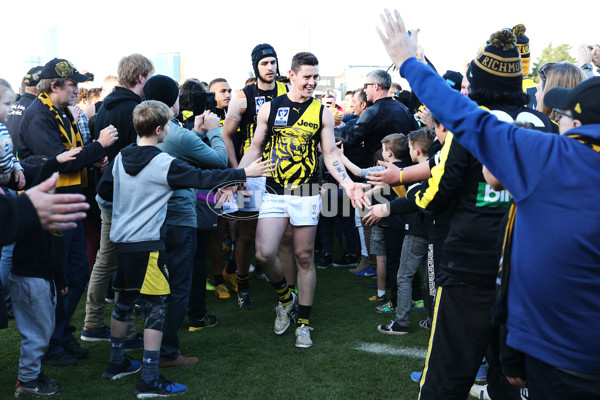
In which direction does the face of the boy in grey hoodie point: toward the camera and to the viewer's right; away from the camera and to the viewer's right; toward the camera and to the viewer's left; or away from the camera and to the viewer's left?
away from the camera and to the viewer's right

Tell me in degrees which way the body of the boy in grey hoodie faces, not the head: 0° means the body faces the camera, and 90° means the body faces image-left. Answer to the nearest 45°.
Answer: approximately 225°

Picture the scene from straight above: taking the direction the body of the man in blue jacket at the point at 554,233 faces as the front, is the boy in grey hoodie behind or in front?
in front

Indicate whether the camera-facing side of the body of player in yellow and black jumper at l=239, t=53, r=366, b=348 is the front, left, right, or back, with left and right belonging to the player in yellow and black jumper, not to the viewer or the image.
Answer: front

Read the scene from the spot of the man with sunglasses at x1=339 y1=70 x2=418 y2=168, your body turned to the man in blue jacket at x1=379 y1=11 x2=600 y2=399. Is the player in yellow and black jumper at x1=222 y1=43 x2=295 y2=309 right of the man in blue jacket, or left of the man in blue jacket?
right

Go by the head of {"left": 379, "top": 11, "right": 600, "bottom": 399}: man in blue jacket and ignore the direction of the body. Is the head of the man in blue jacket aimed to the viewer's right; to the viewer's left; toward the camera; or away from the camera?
to the viewer's left

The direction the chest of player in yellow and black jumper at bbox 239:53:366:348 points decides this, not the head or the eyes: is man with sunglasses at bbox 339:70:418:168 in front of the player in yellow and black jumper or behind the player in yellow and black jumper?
behind

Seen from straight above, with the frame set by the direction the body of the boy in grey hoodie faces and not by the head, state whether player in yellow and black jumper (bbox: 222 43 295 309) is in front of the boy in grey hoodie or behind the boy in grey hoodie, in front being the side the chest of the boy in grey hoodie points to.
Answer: in front

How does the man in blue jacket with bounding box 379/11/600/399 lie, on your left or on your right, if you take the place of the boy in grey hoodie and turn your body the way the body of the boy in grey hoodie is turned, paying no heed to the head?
on your right

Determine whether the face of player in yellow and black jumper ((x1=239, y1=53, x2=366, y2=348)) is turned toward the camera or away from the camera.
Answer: toward the camera

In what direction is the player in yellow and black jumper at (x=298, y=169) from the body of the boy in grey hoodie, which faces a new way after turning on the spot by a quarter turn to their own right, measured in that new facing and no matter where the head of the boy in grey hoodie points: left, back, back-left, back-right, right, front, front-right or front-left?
left

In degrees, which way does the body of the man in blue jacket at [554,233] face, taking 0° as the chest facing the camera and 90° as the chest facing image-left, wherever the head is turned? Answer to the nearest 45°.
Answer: approximately 135°

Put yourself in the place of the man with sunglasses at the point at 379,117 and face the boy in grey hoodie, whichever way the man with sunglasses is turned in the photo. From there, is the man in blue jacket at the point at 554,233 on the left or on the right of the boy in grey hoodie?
left

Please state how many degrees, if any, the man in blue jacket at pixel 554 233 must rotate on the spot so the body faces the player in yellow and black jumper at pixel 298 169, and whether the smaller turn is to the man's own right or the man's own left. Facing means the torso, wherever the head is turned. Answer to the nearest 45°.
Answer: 0° — they already face them

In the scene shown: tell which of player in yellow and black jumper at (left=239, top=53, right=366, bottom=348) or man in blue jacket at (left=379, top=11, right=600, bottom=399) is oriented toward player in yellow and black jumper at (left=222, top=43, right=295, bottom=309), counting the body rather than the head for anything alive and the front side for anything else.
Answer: the man in blue jacket

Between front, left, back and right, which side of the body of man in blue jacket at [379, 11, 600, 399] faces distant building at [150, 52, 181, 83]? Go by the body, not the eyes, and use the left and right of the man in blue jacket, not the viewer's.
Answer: front

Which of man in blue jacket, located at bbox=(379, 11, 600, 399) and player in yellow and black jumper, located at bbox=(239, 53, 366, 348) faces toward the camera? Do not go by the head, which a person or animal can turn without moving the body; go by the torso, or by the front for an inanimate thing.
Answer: the player in yellow and black jumper

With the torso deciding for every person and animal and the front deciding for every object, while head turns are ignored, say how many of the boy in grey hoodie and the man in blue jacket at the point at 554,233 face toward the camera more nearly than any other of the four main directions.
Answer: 0
